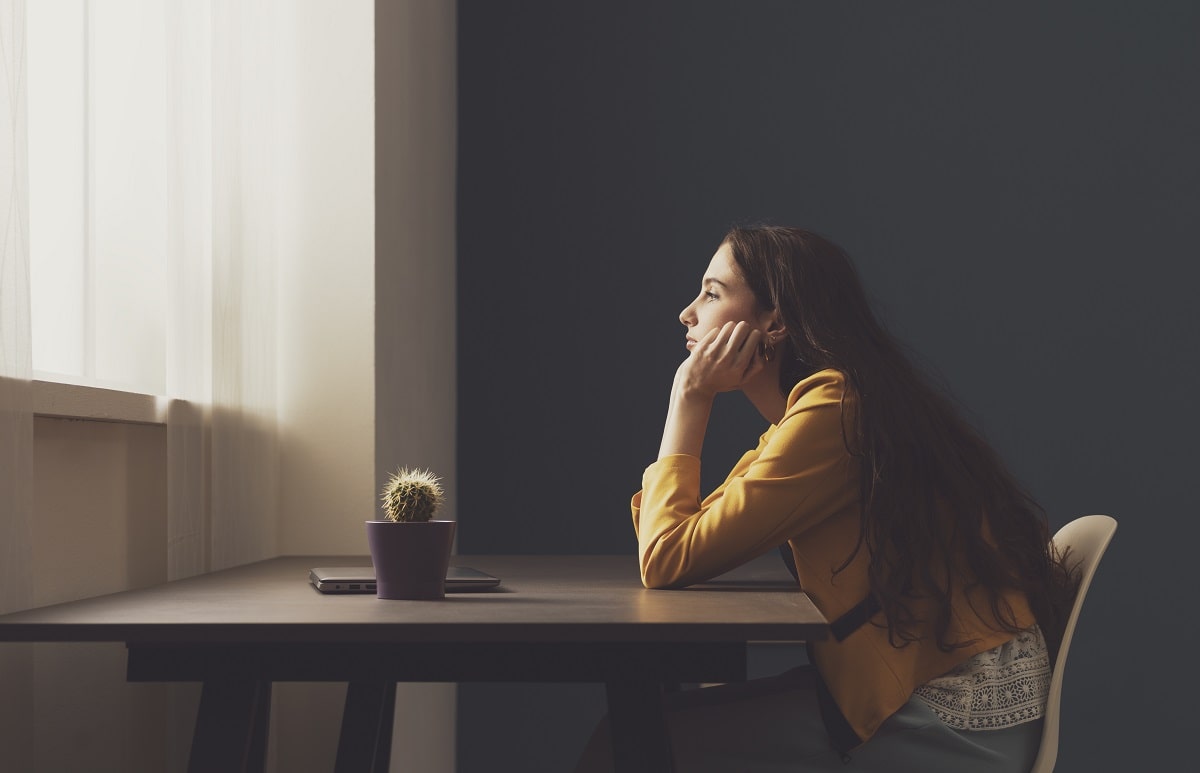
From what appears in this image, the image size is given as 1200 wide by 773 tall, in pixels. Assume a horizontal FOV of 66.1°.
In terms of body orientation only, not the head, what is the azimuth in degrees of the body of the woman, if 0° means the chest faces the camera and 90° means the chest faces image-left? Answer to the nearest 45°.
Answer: approximately 90°

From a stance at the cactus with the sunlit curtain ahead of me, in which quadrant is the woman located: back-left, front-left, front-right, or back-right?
back-right
